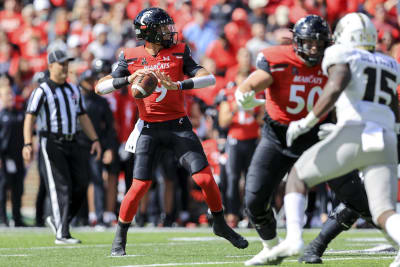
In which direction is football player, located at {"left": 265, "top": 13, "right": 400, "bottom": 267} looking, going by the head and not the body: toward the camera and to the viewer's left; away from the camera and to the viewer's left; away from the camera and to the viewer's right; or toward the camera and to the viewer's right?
away from the camera and to the viewer's left

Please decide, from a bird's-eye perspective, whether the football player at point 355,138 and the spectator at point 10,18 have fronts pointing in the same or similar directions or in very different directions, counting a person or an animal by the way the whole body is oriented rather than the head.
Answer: very different directions

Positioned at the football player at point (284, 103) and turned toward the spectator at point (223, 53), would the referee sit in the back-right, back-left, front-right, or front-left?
front-left

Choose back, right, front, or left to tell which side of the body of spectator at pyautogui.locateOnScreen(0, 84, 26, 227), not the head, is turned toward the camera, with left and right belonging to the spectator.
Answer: front

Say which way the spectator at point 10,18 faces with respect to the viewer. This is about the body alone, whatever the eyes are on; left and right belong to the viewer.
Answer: facing the viewer

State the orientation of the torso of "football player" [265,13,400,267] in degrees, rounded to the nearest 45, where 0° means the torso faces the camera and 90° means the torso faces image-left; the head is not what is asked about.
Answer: approximately 135°

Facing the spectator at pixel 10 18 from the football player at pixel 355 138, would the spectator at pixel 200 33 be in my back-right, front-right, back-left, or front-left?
front-right

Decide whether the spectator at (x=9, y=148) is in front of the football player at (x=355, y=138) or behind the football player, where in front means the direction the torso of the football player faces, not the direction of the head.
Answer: in front

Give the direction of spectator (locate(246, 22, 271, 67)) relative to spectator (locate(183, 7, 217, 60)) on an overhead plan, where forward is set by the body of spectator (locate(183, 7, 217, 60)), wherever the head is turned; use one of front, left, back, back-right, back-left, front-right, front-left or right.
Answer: front-left

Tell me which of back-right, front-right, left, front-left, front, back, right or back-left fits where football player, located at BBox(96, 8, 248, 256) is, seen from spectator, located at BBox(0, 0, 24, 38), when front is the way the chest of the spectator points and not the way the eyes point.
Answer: front

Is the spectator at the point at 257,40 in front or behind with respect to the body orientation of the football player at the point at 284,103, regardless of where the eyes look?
behind
